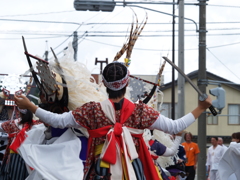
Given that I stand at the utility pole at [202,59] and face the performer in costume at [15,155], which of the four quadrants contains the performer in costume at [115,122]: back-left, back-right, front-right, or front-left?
front-left

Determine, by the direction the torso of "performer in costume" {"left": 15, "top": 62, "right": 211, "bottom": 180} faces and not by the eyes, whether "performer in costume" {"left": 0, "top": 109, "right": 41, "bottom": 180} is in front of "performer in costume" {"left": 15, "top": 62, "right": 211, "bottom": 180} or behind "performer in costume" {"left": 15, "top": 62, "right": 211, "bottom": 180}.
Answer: in front
